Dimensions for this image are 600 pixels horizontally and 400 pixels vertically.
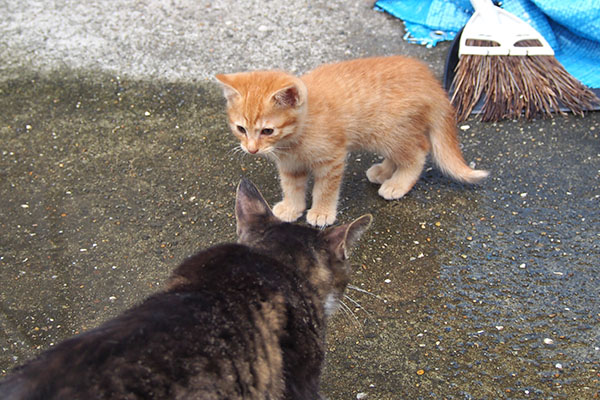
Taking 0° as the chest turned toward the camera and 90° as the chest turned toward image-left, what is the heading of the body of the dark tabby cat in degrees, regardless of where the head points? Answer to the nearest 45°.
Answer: approximately 225°

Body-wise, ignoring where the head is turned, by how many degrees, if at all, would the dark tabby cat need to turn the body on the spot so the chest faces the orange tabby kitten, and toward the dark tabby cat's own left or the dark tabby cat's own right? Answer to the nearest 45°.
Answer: approximately 45° to the dark tabby cat's own left

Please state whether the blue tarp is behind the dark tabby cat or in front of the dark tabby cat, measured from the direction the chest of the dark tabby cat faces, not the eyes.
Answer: in front

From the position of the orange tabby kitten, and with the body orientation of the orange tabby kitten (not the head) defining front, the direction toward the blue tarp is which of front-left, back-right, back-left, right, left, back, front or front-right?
back

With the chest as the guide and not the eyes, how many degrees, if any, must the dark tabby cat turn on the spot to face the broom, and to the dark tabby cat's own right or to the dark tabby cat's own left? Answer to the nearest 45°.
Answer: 0° — it already faces it

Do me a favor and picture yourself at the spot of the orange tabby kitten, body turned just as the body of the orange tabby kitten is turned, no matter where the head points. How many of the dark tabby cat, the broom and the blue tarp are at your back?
2

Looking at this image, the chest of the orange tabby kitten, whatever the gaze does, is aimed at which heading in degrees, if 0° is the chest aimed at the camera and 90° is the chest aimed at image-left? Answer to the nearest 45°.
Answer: approximately 45°

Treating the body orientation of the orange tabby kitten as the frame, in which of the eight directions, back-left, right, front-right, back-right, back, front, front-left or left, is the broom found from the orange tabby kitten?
back

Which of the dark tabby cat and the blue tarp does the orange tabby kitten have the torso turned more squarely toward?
the dark tabby cat

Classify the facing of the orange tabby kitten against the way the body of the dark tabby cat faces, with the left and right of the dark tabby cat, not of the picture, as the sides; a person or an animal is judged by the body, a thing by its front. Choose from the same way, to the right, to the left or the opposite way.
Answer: the opposite way

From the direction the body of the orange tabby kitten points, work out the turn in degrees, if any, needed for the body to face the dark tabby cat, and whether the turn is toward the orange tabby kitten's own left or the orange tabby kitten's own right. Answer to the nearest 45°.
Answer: approximately 45° to the orange tabby kitten's own left
